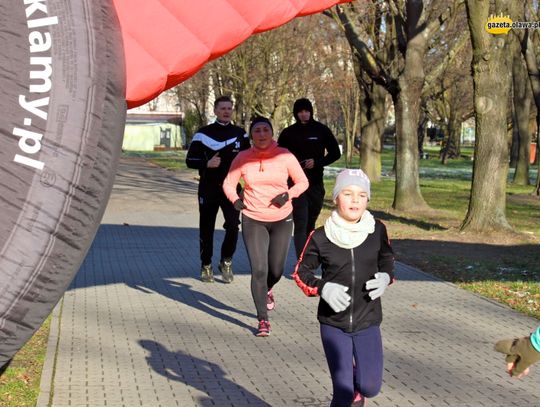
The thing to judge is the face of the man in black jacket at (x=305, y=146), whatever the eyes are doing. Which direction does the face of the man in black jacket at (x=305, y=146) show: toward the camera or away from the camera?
toward the camera

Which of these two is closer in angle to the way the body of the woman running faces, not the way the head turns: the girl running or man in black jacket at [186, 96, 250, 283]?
the girl running

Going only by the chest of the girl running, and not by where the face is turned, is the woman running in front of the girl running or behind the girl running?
behind

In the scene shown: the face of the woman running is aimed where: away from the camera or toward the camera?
toward the camera

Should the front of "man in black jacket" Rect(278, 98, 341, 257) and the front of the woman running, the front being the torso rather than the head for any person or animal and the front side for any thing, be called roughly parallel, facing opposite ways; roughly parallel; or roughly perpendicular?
roughly parallel

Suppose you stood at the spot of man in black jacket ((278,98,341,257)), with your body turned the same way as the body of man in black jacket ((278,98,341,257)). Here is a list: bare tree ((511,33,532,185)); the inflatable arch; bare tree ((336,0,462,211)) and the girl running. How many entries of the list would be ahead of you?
2

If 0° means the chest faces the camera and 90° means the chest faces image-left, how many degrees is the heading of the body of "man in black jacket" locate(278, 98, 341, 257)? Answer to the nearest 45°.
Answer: approximately 0°

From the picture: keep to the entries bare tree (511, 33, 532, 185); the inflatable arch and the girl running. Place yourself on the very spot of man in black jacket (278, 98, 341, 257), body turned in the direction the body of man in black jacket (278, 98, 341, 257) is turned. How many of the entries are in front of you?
2

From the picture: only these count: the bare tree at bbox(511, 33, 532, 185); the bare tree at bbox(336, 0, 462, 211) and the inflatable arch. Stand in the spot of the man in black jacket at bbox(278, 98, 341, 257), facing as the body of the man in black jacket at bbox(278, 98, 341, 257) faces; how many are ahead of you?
1

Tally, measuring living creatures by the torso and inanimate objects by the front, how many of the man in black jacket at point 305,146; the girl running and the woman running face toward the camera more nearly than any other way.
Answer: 3

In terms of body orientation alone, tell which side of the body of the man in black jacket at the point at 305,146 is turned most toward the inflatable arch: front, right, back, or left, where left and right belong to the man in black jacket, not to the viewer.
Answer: front

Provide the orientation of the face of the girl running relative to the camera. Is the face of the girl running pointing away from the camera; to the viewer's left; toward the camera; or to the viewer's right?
toward the camera

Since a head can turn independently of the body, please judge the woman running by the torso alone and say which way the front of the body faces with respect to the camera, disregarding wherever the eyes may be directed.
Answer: toward the camera

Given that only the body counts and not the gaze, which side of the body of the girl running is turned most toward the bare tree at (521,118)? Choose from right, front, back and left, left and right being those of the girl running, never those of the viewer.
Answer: back

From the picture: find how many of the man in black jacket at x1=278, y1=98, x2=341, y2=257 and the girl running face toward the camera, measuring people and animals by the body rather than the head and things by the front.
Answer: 2

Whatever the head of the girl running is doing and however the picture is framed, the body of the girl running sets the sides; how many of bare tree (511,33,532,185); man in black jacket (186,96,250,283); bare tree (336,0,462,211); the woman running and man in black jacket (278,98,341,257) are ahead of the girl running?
0

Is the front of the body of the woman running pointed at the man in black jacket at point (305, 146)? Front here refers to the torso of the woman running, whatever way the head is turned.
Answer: no

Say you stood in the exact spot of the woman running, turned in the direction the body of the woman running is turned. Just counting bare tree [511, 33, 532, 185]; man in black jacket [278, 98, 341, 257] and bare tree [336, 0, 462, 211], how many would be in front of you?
0

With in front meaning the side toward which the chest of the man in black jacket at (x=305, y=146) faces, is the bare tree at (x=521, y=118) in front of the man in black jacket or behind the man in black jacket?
behind

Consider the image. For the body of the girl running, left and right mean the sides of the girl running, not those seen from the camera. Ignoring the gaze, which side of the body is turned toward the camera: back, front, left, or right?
front
